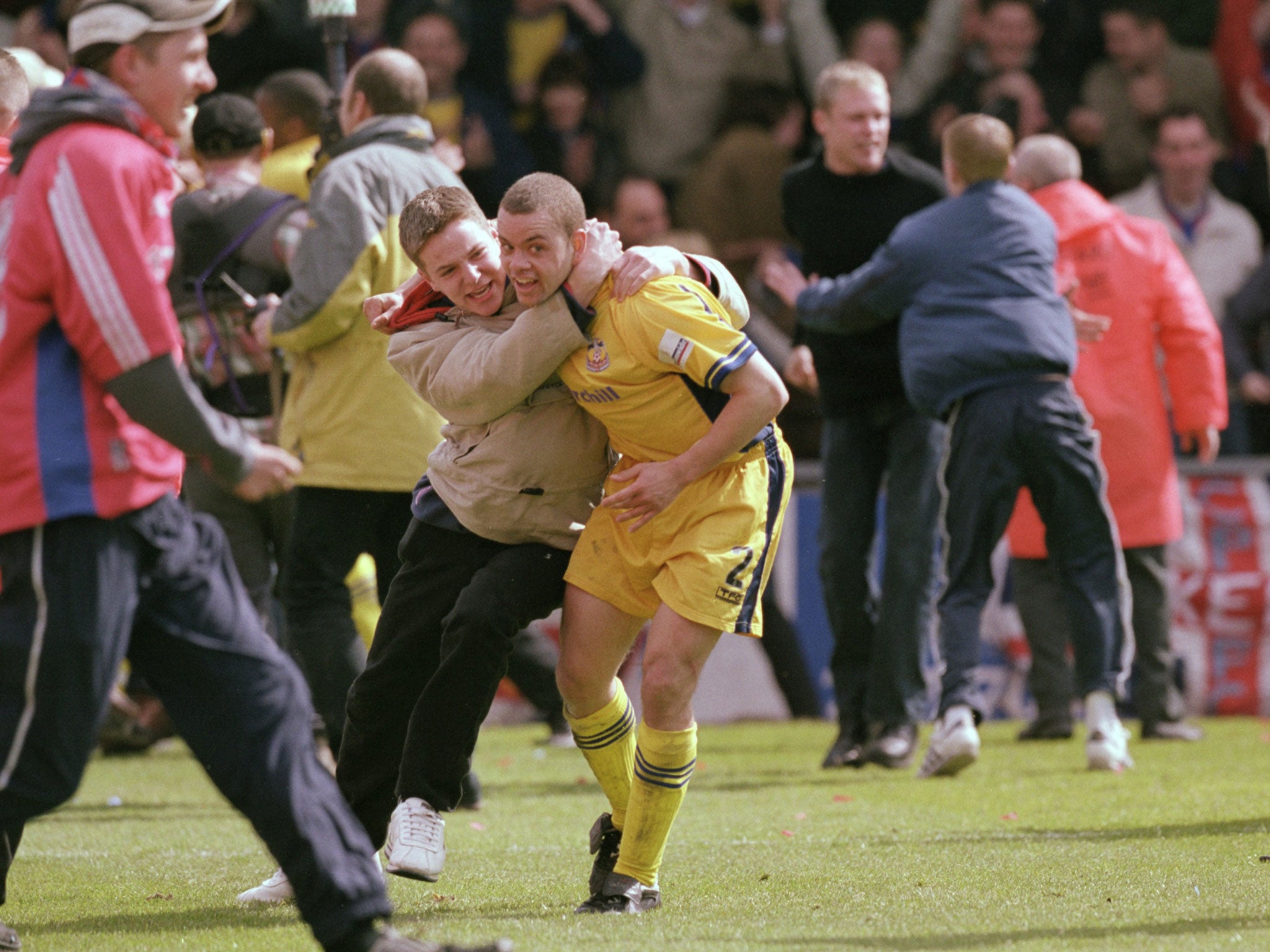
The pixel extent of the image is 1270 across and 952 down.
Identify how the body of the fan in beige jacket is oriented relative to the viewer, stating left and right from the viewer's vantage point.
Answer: facing the viewer and to the right of the viewer

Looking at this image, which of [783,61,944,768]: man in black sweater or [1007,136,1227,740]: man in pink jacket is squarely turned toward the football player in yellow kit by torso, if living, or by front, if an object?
the man in black sweater

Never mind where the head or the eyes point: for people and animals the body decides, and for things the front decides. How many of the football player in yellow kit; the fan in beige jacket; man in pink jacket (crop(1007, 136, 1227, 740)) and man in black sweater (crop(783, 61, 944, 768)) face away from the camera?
1

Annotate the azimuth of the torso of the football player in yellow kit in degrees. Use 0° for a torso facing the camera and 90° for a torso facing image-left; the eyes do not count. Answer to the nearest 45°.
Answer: approximately 45°

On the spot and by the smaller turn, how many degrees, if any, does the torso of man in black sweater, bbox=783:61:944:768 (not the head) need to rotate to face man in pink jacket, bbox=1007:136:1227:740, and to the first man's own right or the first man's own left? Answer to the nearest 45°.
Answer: approximately 135° to the first man's own left

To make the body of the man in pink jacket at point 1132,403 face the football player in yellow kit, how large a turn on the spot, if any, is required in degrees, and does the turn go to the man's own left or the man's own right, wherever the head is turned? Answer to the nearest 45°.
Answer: approximately 180°

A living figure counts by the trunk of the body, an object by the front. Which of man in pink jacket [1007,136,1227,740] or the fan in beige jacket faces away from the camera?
the man in pink jacket

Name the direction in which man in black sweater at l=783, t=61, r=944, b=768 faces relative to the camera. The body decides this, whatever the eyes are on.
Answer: toward the camera

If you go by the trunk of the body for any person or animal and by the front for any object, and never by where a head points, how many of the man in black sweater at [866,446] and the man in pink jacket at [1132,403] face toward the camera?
1

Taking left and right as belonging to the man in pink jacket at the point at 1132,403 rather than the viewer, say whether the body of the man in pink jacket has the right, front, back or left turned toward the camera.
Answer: back

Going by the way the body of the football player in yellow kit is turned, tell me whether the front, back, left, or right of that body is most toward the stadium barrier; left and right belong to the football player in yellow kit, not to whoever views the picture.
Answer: back
